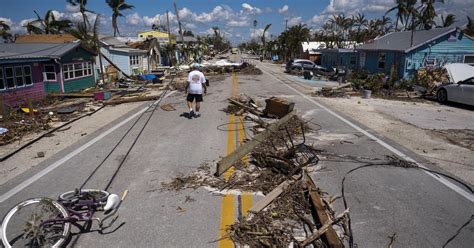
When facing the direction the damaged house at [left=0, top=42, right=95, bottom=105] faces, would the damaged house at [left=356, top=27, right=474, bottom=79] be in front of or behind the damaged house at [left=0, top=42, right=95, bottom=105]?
in front

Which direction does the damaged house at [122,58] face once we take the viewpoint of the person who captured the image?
facing the viewer and to the right of the viewer

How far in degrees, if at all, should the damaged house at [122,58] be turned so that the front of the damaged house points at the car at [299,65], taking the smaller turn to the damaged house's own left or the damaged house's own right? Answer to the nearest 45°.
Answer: approximately 45° to the damaged house's own left

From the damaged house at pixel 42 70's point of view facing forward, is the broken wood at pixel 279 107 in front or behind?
in front

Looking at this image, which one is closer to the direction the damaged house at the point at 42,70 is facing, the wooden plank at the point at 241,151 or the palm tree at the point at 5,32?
the wooden plank

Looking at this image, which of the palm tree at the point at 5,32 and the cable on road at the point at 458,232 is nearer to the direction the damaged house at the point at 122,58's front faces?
the cable on road

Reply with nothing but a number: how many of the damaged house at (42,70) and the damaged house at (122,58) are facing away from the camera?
0

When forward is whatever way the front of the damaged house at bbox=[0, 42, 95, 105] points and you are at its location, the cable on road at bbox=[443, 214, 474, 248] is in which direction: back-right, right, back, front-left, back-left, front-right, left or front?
front-right

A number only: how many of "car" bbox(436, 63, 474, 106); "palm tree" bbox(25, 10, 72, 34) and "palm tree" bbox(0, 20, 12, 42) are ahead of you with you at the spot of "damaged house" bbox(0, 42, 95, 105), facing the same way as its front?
1

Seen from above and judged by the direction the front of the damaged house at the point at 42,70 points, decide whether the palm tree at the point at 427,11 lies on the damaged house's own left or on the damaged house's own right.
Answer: on the damaged house's own left

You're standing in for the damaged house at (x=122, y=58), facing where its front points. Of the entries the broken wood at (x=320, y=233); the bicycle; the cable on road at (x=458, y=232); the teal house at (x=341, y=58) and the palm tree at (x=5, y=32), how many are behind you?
1

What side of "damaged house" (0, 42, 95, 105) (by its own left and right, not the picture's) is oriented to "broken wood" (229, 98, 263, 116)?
front

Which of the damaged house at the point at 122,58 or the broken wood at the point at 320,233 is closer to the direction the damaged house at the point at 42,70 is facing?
the broken wood

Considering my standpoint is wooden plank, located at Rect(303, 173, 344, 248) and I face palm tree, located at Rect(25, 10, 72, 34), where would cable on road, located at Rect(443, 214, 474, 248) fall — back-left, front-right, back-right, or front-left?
back-right

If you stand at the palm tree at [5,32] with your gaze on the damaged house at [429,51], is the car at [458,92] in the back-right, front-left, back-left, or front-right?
front-right
